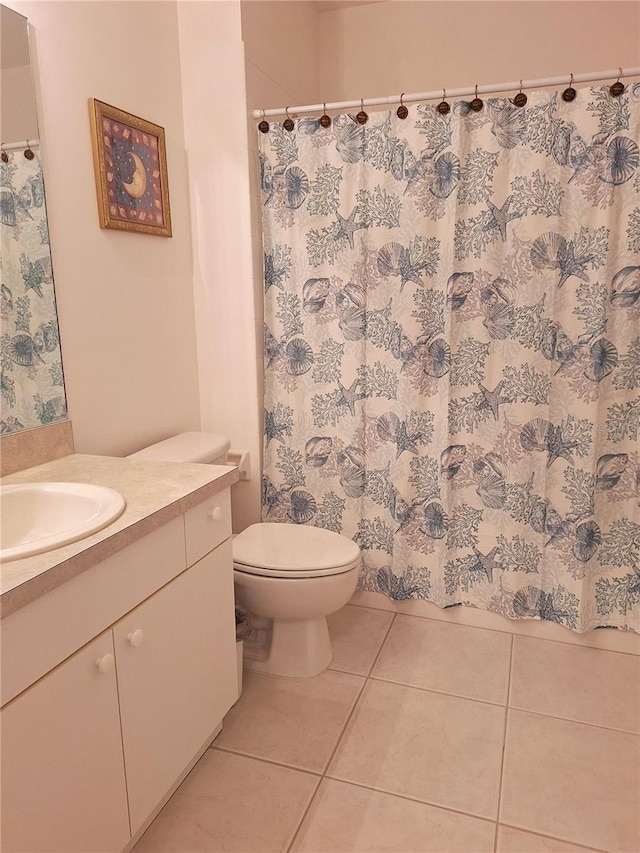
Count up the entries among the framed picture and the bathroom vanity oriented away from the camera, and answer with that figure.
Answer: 0

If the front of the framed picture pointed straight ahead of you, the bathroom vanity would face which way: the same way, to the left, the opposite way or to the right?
the same way

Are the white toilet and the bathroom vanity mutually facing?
no

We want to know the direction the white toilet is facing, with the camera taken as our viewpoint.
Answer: facing the viewer and to the right of the viewer

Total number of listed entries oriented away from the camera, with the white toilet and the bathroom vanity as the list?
0

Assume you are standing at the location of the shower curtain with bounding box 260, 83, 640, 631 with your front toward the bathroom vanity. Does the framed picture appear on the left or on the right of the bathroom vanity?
right

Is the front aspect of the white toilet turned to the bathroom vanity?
no

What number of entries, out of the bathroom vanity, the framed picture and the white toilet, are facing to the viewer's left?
0
